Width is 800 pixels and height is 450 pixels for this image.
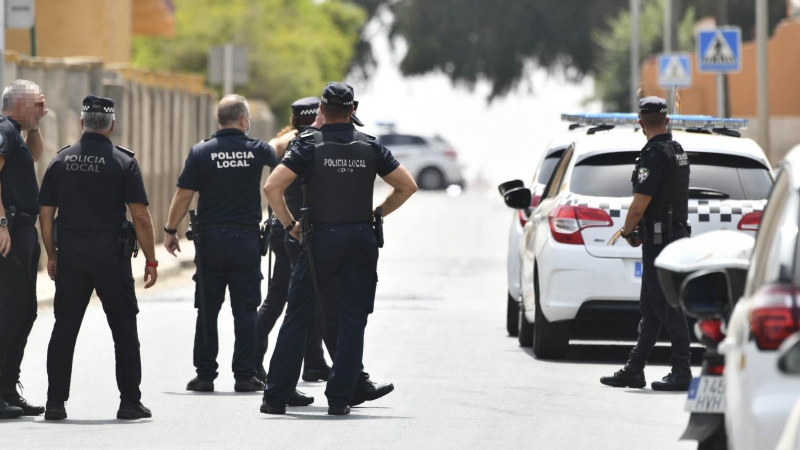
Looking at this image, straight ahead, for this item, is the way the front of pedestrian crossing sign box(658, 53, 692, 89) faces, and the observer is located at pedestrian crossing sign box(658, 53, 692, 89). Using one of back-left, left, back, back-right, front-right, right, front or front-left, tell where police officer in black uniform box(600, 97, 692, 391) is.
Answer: front

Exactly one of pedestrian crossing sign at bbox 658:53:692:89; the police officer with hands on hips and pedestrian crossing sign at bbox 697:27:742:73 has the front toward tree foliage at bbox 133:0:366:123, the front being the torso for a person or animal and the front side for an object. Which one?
the police officer with hands on hips

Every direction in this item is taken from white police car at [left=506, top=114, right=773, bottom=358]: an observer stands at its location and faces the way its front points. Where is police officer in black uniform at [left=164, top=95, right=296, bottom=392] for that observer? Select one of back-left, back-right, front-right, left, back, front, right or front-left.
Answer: back-left

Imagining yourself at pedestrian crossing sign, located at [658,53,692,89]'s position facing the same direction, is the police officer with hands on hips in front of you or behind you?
in front

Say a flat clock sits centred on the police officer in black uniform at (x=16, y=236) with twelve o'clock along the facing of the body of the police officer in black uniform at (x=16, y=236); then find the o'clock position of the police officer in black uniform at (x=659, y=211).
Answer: the police officer in black uniform at (x=659, y=211) is roughly at 12 o'clock from the police officer in black uniform at (x=16, y=236).

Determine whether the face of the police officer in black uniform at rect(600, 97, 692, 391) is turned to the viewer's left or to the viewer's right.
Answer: to the viewer's left

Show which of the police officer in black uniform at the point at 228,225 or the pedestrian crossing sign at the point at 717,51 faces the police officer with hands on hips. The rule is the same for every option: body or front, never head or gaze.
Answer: the pedestrian crossing sign

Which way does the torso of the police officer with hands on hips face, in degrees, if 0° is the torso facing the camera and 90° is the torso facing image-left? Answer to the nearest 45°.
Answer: approximately 180°

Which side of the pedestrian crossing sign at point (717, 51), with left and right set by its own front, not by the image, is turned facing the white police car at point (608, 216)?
front

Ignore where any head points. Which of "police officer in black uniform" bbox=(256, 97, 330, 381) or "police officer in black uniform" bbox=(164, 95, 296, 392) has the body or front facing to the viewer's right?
"police officer in black uniform" bbox=(256, 97, 330, 381)

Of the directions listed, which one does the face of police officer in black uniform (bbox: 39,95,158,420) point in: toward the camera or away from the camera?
away from the camera

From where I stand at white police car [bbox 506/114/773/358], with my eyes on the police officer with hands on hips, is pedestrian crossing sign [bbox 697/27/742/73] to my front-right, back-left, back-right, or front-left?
back-right

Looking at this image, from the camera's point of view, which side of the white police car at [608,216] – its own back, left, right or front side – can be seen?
back

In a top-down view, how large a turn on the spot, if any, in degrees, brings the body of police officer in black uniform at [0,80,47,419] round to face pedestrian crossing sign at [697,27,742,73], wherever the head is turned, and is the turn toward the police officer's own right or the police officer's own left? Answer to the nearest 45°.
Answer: approximately 45° to the police officer's own left

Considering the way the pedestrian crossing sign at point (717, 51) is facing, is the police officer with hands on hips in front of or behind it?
in front

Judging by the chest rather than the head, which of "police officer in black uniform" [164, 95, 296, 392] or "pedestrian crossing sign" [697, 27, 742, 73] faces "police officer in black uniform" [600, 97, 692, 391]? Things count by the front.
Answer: the pedestrian crossing sign

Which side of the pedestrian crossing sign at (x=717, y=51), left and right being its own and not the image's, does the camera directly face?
front
